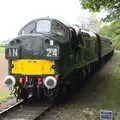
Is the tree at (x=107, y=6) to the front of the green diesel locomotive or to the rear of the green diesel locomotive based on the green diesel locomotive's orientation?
to the rear

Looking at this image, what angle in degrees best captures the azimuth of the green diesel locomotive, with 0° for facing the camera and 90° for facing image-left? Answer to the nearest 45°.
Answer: approximately 45°
